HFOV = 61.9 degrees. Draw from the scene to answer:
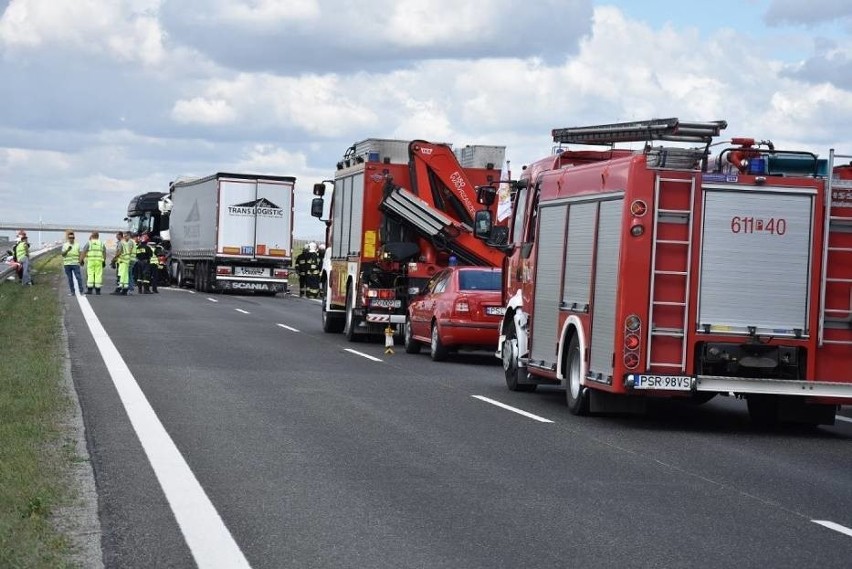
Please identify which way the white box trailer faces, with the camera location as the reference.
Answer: facing away from the viewer

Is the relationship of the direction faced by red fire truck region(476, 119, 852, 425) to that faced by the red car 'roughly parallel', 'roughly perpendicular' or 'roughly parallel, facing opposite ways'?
roughly parallel

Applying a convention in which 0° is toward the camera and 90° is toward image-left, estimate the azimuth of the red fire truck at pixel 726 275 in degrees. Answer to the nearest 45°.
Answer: approximately 135°

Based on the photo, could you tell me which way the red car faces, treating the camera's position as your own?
facing away from the viewer and to the left of the viewer

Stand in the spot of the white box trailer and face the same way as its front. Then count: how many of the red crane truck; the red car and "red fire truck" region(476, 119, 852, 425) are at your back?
3

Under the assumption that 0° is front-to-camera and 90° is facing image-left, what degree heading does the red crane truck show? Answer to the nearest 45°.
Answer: approximately 180°

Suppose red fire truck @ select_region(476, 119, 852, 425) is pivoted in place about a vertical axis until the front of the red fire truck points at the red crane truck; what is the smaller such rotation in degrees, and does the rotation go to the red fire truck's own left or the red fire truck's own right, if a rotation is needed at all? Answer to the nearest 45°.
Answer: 0° — it already faces it
